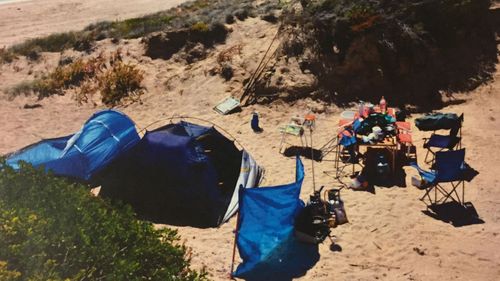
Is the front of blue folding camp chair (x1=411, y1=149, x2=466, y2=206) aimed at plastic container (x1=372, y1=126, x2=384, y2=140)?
yes

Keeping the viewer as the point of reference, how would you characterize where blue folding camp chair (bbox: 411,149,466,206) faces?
facing away from the viewer and to the left of the viewer

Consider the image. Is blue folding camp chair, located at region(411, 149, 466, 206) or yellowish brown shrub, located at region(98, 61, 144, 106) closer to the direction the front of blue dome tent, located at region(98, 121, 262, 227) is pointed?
the blue folding camp chair

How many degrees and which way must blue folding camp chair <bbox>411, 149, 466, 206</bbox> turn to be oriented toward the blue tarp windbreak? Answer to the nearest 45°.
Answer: approximately 90° to its left

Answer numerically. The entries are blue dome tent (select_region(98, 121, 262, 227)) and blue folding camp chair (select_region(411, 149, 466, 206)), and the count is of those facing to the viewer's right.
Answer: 1

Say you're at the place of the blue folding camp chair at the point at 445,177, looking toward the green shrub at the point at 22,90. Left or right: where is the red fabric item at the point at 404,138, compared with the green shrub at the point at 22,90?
right

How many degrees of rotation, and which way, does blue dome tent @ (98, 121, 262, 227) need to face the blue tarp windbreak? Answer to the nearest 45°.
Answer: approximately 45° to its right

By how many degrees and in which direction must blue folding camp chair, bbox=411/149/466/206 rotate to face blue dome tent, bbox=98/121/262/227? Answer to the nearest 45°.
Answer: approximately 45° to its left

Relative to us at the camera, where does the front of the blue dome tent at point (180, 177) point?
facing to the right of the viewer
